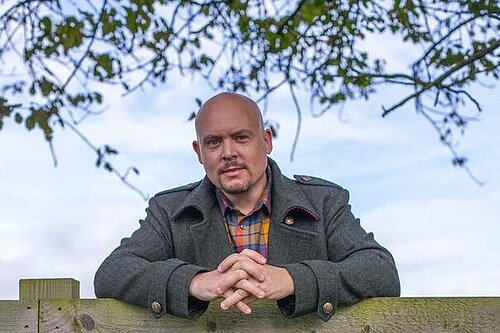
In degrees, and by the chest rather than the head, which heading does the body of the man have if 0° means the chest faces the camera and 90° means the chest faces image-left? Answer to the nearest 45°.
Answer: approximately 0°
